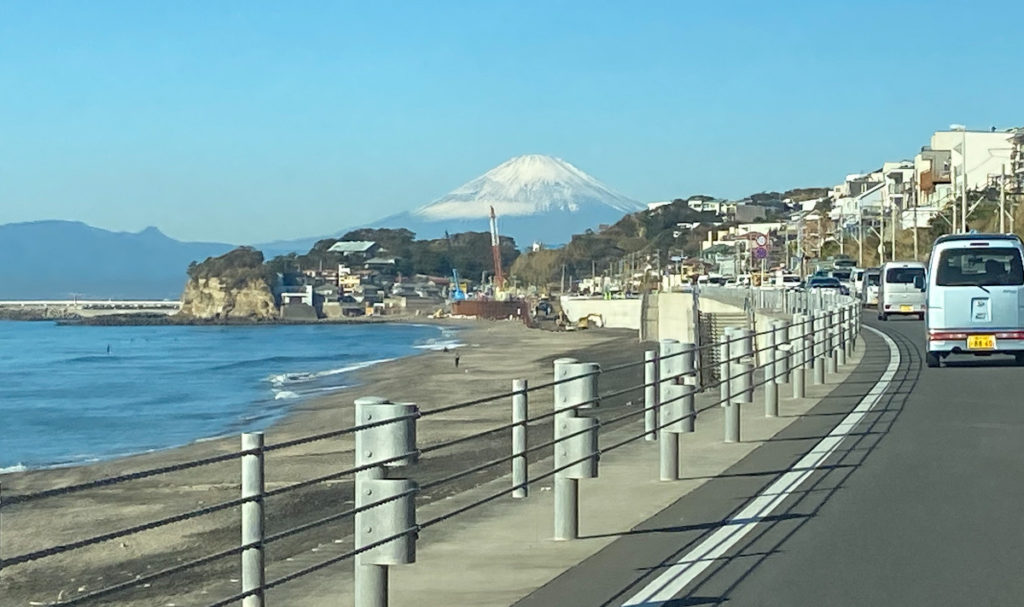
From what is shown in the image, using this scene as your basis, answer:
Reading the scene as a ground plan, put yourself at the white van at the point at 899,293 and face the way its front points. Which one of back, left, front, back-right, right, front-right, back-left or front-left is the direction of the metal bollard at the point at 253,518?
back

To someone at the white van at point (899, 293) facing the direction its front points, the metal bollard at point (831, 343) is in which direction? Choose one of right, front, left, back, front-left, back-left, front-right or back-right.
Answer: back

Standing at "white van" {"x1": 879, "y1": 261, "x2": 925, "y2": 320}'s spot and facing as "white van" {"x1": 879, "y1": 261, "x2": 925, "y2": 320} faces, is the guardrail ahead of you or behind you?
behind

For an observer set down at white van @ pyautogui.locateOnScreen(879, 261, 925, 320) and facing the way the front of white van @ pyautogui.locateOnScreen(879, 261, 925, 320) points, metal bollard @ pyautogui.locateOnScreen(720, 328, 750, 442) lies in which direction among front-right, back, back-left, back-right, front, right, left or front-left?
back

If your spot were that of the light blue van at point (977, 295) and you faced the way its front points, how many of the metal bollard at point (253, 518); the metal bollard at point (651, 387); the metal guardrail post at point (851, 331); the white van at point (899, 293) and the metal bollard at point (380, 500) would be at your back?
3

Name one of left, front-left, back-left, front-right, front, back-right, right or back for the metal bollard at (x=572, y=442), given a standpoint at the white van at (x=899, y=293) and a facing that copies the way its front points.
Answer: back

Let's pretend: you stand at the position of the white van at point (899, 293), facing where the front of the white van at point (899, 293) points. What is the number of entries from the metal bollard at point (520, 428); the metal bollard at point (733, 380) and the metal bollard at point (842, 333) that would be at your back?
3

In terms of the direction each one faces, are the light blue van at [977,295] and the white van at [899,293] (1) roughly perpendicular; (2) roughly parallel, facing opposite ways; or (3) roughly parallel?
roughly parallel

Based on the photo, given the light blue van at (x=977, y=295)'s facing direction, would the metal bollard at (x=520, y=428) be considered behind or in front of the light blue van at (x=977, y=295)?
behind

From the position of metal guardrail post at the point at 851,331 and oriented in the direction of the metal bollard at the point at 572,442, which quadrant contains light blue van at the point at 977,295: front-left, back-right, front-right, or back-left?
front-left

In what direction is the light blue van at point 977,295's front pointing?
away from the camera

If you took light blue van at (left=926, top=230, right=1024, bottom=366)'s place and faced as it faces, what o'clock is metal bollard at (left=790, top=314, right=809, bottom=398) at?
The metal bollard is roughly at 7 o'clock from the light blue van.

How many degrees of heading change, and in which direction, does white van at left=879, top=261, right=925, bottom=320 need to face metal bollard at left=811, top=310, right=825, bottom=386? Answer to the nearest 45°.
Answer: approximately 180°

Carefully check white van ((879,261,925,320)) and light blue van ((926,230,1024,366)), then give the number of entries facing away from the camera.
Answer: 2

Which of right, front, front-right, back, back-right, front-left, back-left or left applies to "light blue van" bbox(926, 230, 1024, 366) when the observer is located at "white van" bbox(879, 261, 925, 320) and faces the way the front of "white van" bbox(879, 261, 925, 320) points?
back

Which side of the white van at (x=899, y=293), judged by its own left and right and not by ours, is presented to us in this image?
back
